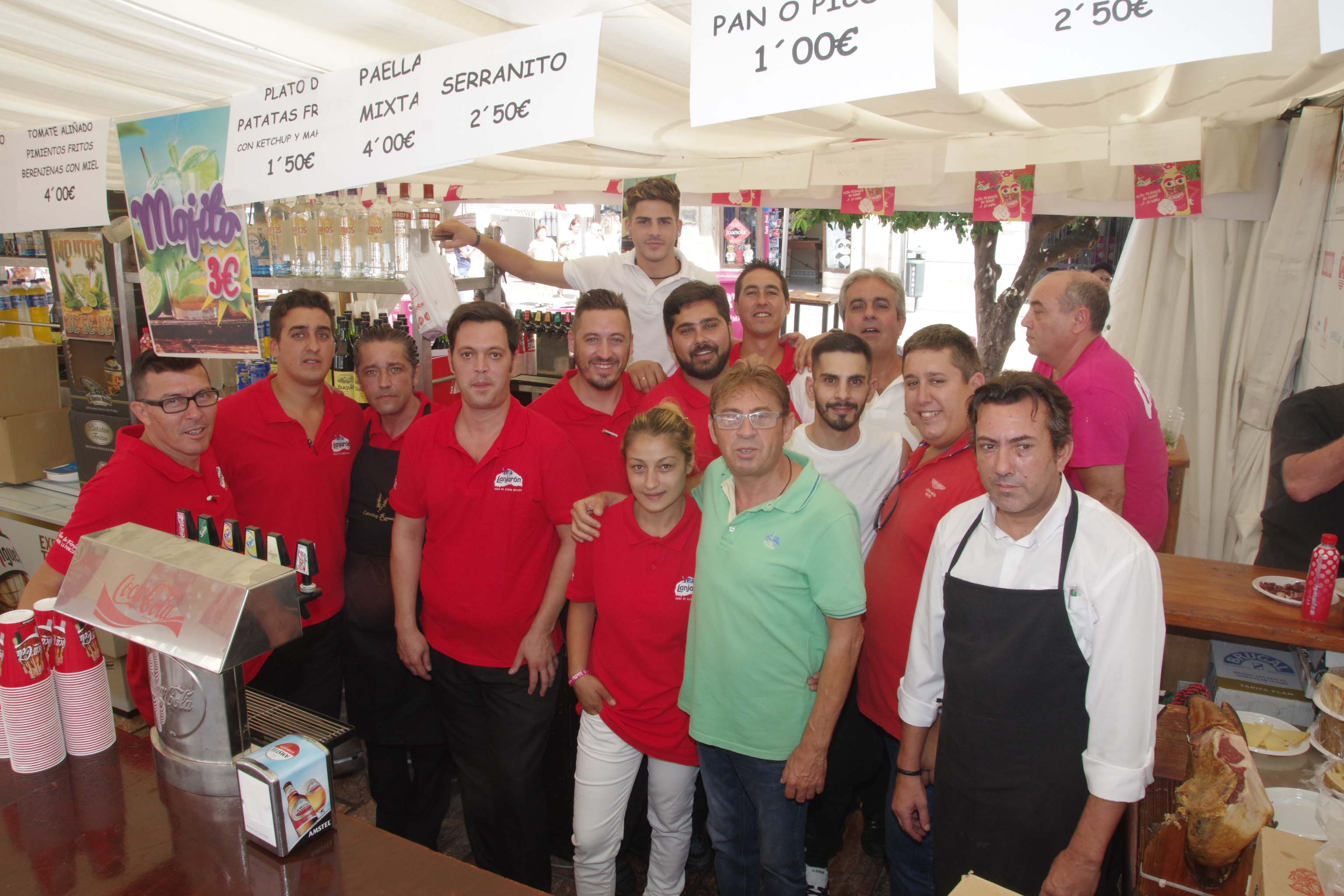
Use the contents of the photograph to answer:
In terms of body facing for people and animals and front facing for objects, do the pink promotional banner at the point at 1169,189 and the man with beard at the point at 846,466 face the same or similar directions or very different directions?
same or similar directions

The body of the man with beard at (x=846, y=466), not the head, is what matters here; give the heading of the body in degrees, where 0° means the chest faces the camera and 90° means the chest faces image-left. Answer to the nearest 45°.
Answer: approximately 0°

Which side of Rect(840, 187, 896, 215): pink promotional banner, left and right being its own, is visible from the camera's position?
front

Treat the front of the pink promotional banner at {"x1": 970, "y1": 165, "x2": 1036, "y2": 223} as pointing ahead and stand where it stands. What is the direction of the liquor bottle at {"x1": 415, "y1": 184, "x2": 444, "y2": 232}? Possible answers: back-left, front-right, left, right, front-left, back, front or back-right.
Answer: front-right

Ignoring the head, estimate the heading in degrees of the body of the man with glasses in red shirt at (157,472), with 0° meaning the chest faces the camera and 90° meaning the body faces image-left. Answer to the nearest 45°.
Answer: approximately 315°

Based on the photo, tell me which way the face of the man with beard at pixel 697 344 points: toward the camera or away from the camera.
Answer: toward the camera

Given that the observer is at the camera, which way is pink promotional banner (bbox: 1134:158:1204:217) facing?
facing the viewer

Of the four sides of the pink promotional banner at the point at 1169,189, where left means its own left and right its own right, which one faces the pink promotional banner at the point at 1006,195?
right

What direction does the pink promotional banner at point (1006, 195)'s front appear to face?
toward the camera

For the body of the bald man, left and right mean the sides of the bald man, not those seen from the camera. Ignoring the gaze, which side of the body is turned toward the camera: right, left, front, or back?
left

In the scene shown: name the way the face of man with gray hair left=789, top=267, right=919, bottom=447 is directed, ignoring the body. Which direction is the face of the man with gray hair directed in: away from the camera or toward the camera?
toward the camera

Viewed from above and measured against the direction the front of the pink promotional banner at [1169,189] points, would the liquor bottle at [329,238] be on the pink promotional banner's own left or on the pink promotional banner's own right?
on the pink promotional banner's own right

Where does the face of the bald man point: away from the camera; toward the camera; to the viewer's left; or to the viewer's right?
to the viewer's left

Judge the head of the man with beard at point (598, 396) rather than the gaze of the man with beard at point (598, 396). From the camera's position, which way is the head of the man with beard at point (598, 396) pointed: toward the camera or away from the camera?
toward the camera

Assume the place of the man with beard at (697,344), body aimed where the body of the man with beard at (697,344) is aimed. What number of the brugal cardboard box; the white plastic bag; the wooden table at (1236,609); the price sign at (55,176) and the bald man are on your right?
2
